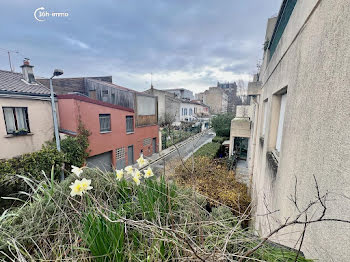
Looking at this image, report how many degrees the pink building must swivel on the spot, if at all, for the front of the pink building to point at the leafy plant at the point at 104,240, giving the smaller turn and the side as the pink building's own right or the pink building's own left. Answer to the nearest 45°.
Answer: approximately 45° to the pink building's own right

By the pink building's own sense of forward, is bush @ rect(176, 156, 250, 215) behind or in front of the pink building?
in front

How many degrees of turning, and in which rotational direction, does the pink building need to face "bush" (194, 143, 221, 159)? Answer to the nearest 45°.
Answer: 0° — it already faces it

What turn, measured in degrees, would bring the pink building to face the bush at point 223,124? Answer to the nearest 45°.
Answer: approximately 45° to its left

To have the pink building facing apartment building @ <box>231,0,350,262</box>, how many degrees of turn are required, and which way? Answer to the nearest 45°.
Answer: approximately 45° to its right

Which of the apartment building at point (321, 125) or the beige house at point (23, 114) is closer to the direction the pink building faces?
the apartment building

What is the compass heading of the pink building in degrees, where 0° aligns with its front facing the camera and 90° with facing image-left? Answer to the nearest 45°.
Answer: approximately 315°

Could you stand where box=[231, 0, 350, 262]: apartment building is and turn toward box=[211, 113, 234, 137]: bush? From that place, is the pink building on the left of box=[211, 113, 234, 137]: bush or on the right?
left

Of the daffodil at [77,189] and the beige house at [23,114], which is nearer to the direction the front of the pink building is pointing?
the daffodil

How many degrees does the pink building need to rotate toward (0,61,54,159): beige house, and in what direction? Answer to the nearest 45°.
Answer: approximately 135° to its right
